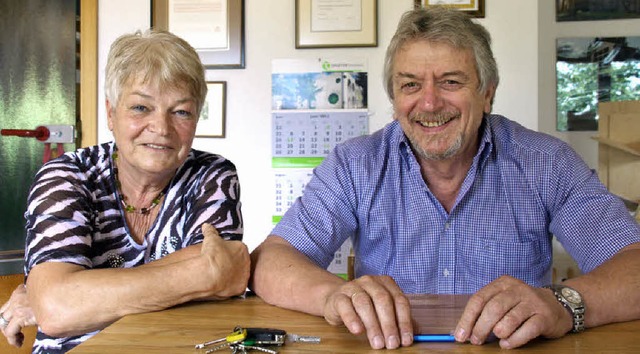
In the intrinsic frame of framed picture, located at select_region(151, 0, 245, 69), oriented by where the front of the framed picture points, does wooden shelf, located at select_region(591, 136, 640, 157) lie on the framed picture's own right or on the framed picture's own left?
on the framed picture's own left

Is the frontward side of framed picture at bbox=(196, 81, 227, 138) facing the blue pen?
yes

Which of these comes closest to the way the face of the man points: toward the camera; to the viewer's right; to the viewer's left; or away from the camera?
toward the camera

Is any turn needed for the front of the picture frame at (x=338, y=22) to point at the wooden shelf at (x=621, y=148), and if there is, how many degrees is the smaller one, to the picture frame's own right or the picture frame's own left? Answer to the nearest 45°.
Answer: approximately 90° to the picture frame's own left

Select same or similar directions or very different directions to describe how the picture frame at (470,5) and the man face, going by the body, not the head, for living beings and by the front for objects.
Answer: same or similar directions

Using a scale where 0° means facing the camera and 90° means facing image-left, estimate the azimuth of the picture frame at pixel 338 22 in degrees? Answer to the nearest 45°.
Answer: approximately 0°

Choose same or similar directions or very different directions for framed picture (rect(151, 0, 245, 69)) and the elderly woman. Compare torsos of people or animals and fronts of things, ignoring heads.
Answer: same or similar directions

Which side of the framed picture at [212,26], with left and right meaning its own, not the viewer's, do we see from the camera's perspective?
front

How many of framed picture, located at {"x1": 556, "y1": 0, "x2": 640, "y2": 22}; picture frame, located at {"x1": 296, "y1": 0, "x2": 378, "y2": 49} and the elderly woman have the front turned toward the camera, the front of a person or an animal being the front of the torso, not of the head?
3

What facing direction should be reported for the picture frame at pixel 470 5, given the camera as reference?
facing the viewer

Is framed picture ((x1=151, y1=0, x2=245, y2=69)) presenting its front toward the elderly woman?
yes

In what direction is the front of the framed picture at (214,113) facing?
toward the camera

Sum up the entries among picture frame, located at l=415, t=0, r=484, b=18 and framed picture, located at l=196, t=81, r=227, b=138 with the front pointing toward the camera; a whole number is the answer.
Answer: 2
